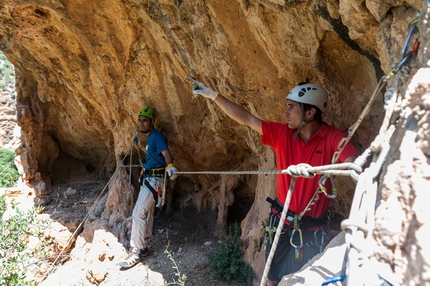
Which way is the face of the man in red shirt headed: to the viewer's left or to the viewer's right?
to the viewer's left

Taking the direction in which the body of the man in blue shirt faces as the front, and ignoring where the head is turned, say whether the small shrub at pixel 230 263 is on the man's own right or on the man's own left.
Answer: on the man's own left

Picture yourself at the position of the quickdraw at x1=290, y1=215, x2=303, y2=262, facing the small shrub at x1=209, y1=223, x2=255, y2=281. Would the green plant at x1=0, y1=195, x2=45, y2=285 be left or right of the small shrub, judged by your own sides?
left

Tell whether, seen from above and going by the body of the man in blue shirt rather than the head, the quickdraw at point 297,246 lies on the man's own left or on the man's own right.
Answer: on the man's own left
